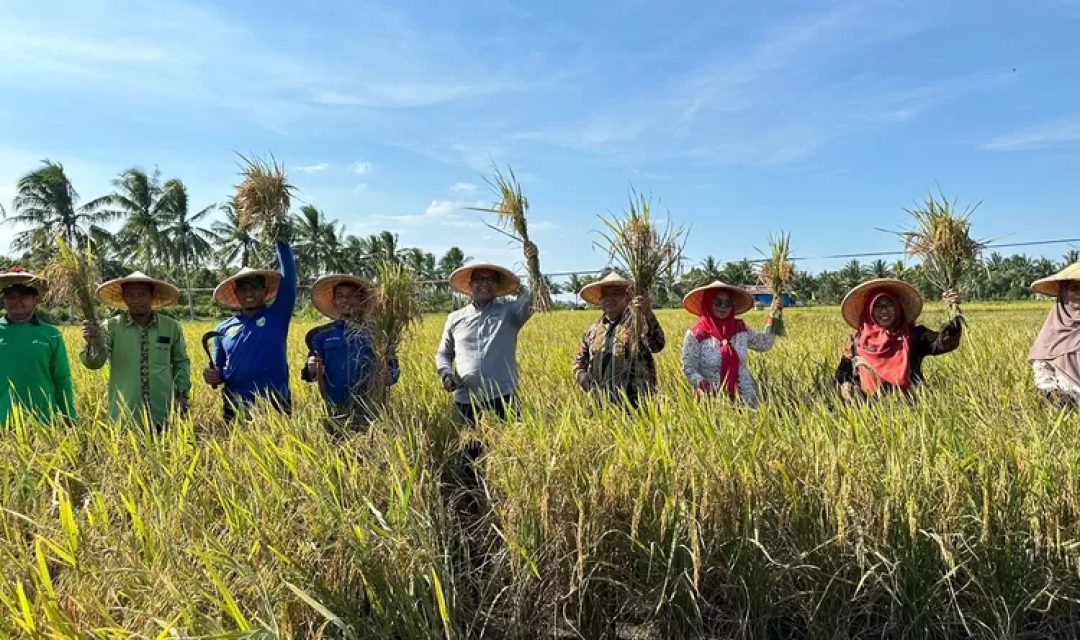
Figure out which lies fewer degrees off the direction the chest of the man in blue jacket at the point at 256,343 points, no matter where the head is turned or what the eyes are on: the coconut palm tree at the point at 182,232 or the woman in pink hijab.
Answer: the woman in pink hijab

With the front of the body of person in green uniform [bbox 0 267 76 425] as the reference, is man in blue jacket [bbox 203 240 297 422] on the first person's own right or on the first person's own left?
on the first person's own left

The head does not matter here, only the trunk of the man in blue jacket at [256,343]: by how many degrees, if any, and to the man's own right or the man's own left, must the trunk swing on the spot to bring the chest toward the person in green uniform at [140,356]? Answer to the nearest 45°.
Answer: approximately 90° to the man's own right

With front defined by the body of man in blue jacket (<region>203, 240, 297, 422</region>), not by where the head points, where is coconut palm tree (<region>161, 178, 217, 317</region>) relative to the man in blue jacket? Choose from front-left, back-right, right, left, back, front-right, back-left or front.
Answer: back

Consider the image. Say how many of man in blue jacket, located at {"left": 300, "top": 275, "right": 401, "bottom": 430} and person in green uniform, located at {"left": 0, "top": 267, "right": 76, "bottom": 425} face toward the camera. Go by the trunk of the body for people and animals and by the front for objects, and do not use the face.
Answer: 2

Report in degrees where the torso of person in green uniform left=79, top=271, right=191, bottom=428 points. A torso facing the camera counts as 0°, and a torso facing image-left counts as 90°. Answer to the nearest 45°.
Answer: approximately 0°

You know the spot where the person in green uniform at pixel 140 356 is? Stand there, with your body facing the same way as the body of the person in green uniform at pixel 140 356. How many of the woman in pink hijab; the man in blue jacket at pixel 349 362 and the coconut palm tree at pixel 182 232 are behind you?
1

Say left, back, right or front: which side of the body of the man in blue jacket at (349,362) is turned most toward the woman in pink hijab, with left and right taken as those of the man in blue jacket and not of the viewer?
left

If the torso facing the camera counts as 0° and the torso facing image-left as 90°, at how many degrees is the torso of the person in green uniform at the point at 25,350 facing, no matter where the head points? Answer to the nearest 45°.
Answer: approximately 0°
